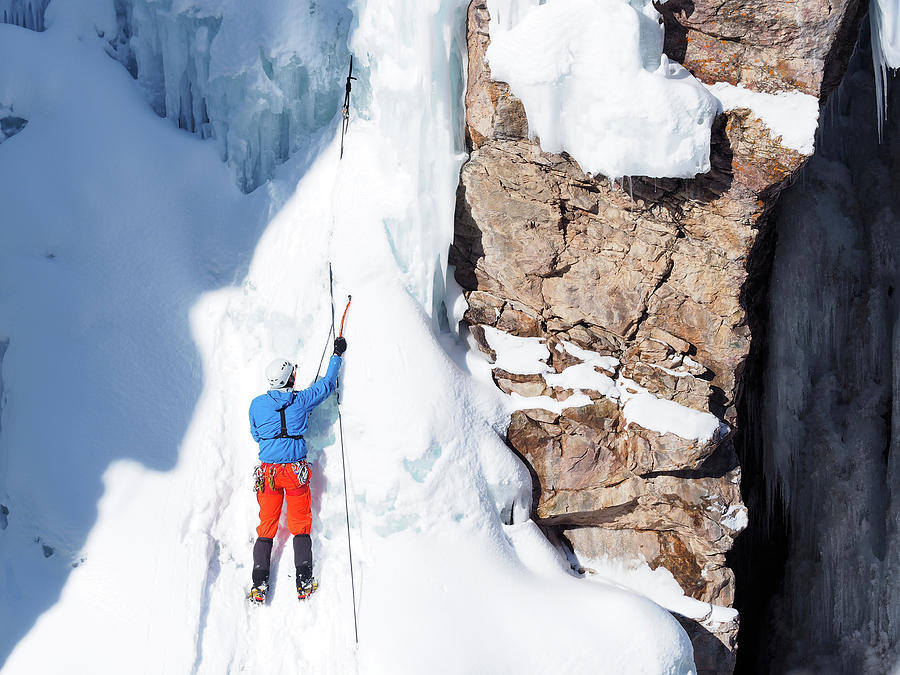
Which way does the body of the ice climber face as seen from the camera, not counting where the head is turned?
away from the camera

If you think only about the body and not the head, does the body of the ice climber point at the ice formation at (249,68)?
yes

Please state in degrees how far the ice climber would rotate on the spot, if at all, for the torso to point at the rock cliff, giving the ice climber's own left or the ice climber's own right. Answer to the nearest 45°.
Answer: approximately 90° to the ice climber's own right

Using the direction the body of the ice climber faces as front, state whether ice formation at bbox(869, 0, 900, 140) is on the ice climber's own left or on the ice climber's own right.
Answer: on the ice climber's own right
